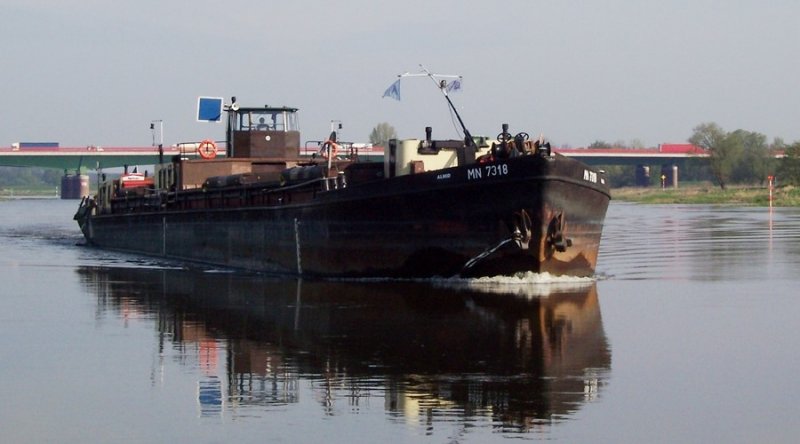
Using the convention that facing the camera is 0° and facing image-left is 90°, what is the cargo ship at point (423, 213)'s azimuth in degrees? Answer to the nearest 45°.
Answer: approximately 315°
